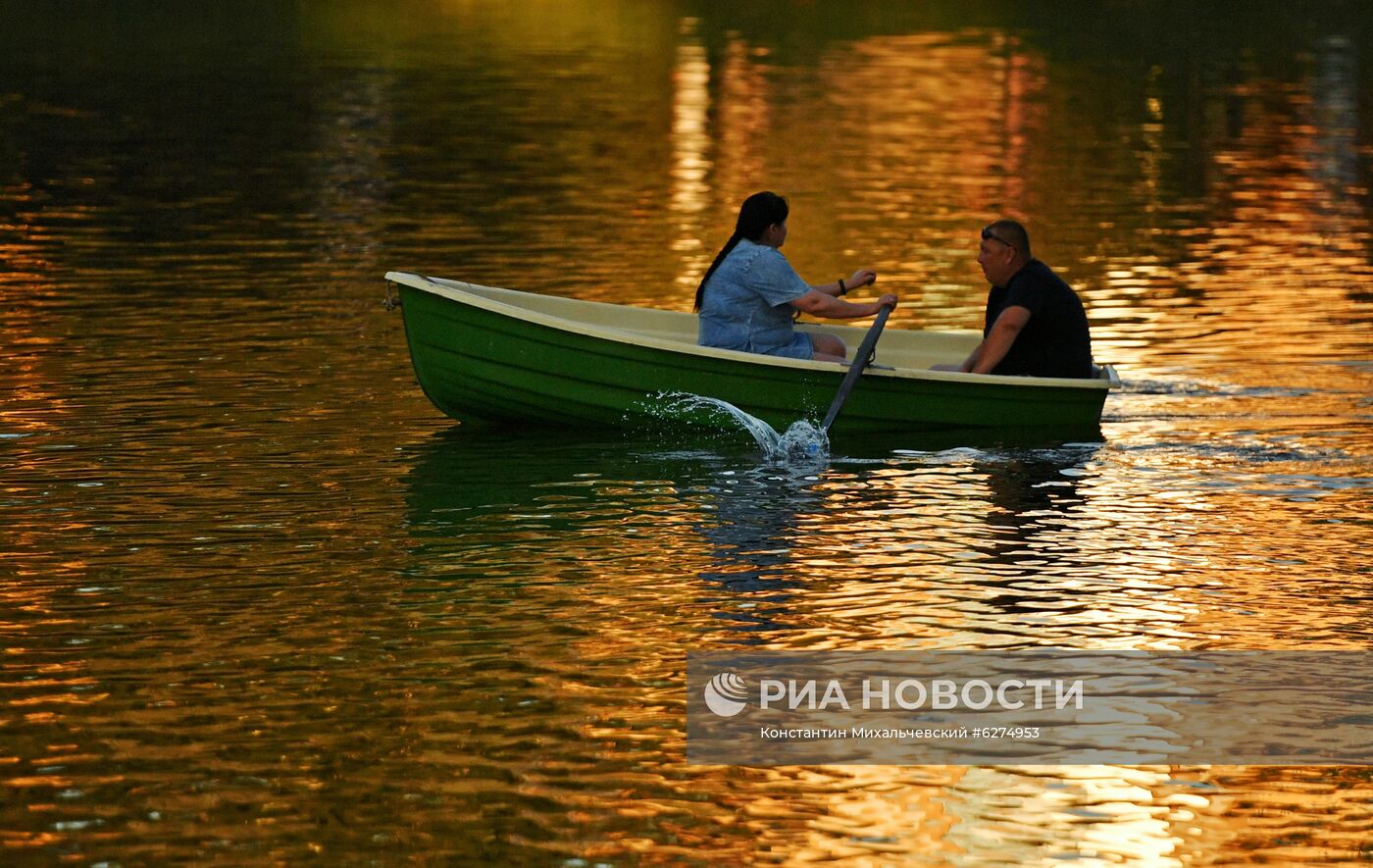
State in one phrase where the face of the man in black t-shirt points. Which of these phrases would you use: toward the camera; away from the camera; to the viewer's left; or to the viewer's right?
to the viewer's left

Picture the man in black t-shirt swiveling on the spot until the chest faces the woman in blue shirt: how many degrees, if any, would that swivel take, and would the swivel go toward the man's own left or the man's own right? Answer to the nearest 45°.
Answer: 0° — they already face them

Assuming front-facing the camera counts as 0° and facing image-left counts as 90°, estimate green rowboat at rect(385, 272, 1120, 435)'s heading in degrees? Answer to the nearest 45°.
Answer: approximately 90°

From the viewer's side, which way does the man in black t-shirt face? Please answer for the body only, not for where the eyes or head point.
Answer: to the viewer's left
